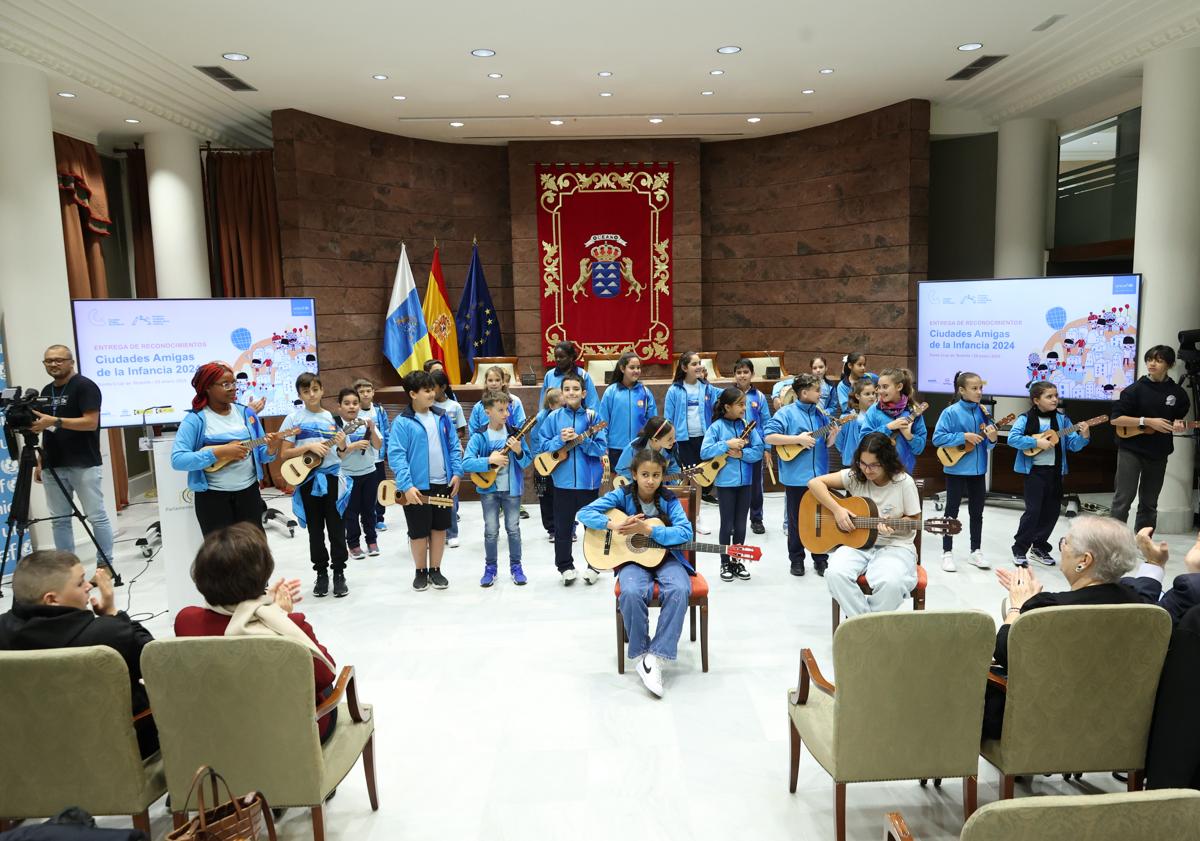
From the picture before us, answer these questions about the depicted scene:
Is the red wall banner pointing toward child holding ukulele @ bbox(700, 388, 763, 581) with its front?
yes

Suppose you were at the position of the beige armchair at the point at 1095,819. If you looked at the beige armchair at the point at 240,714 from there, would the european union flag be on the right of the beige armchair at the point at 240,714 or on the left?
right

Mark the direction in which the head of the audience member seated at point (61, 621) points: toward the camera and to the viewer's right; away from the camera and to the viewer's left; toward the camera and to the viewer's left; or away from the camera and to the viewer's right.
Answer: away from the camera and to the viewer's right

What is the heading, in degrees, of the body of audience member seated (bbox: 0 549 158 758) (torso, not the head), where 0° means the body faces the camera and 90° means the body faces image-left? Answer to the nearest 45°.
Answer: approximately 225°

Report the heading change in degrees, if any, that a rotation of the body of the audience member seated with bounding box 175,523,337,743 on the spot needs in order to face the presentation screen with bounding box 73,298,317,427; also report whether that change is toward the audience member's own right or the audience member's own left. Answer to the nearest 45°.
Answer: approximately 45° to the audience member's own left

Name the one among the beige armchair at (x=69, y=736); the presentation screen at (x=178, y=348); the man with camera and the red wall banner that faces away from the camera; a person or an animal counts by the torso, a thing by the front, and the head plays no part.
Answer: the beige armchair

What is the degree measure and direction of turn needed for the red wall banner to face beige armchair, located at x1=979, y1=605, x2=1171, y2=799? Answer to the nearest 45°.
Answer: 0° — it already faces it

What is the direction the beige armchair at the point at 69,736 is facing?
away from the camera

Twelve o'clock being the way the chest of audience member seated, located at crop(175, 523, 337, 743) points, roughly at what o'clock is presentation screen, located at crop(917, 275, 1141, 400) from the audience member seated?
The presentation screen is roughly at 1 o'clock from the audience member seated.
